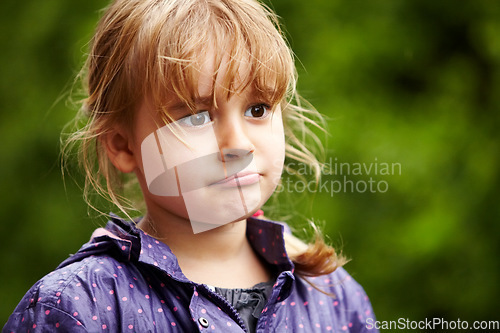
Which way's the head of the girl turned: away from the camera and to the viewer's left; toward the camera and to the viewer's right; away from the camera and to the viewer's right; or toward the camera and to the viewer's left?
toward the camera and to the viewer's right

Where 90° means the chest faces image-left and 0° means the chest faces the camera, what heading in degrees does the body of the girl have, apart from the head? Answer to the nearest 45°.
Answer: approximately 315°
